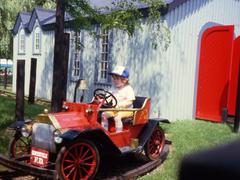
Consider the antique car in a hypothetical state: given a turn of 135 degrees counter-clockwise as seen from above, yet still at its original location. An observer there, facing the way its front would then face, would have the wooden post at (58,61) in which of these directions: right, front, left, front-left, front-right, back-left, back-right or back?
left

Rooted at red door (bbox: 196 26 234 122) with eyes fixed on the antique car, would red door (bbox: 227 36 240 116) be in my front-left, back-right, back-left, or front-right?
back-left

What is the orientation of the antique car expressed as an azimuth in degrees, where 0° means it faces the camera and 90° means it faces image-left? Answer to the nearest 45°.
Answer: approximately 45°

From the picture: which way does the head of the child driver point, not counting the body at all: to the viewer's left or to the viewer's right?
to the viewer's left

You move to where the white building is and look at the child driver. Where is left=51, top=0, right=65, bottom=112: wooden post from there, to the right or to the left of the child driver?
right
